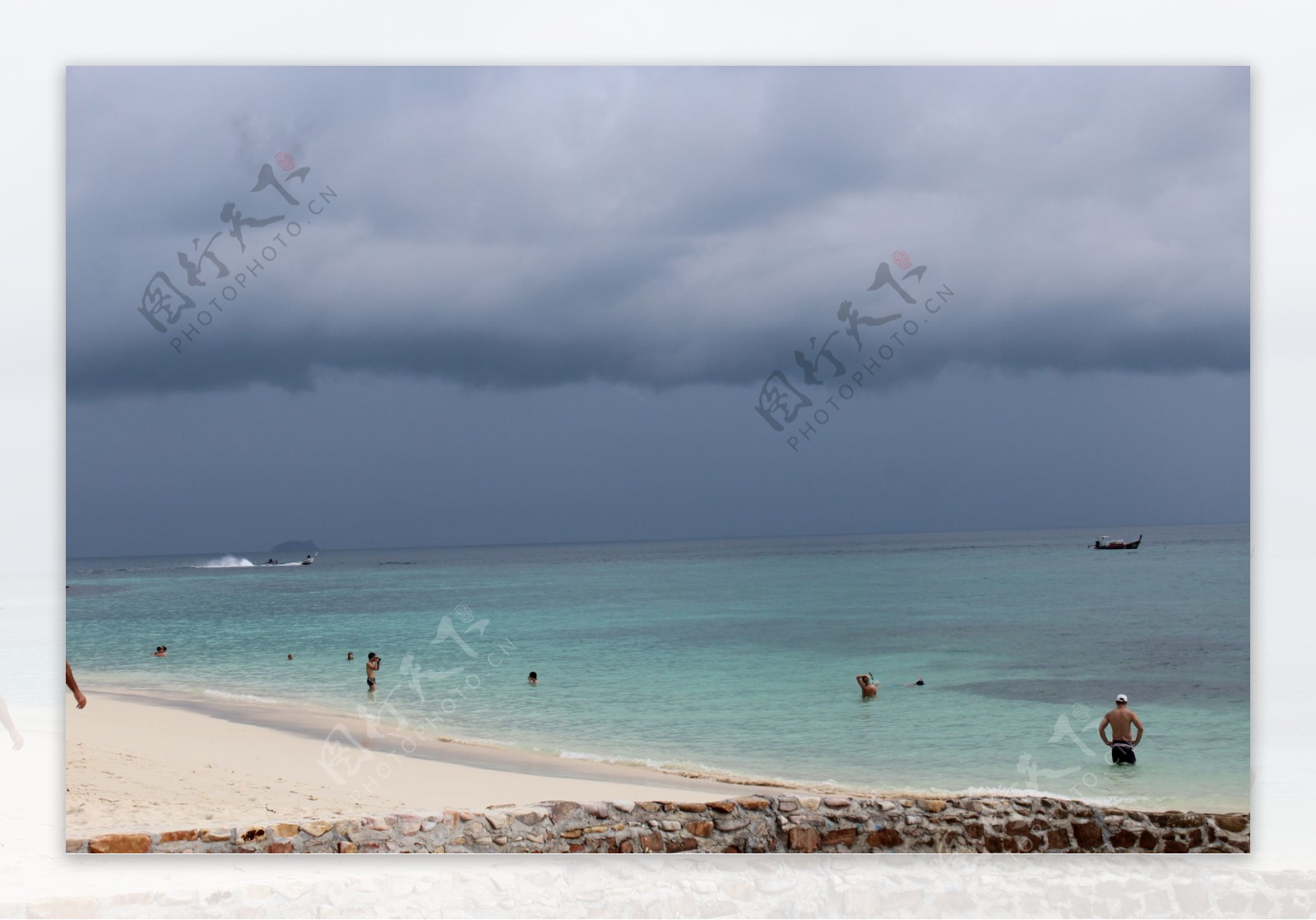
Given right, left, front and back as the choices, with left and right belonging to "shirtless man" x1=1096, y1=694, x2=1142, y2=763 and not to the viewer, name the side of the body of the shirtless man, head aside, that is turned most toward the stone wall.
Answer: back

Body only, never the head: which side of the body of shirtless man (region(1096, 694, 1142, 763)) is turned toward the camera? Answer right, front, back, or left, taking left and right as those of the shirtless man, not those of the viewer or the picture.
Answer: back

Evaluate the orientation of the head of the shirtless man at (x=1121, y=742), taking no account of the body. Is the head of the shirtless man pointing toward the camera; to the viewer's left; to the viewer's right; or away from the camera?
away from the camera
